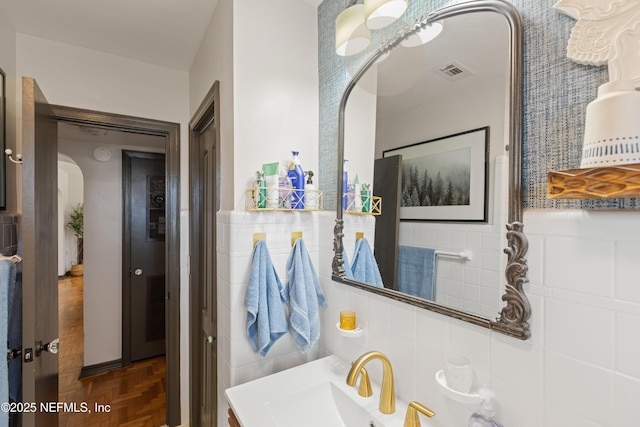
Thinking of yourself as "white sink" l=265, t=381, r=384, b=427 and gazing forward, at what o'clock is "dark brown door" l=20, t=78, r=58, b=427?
The dark brown door is roughly at 2 o'clock from the white sink.

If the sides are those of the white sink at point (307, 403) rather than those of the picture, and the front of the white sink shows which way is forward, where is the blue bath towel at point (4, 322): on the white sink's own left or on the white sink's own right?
on the white sink's own right

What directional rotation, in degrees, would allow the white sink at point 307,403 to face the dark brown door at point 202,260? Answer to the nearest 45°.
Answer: approximately 90° to its right

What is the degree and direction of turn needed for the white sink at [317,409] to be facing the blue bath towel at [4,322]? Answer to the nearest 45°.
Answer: approximately 45° to its right

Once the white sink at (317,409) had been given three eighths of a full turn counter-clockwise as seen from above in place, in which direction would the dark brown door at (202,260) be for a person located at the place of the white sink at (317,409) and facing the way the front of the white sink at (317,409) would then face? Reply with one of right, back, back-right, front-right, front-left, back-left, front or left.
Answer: back-left

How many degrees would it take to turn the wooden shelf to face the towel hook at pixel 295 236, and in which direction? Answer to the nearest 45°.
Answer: approximately 45° to its right

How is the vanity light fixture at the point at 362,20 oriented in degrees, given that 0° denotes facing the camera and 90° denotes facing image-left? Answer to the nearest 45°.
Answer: approximately 45°

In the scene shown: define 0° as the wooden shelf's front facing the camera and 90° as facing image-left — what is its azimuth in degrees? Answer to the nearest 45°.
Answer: approximately 45°

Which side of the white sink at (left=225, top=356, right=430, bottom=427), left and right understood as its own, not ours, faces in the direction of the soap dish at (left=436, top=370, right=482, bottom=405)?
left
